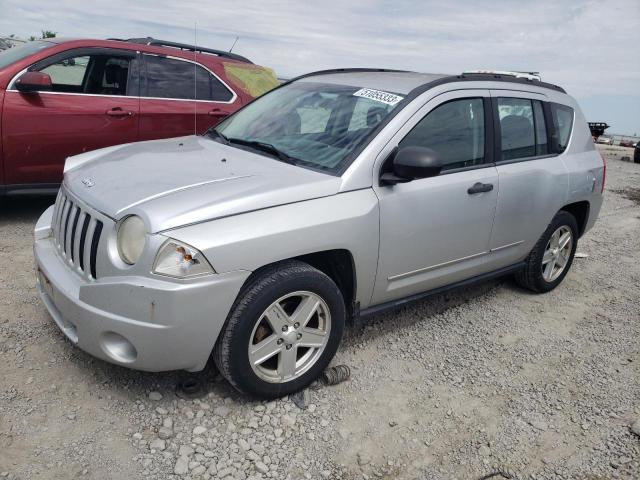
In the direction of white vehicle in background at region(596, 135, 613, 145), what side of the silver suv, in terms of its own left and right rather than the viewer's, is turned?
back

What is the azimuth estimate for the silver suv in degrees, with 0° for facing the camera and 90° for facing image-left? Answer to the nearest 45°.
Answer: approximately 45°
